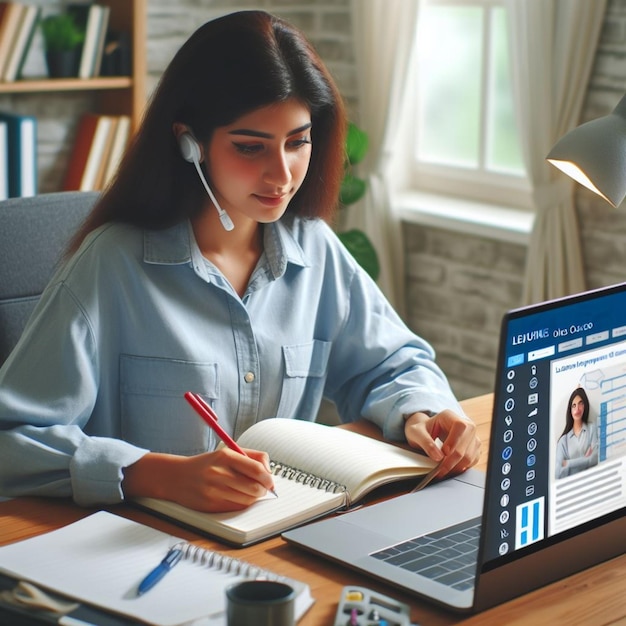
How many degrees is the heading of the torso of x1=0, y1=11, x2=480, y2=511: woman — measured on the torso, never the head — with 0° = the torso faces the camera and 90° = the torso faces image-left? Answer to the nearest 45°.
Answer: approximately 315°

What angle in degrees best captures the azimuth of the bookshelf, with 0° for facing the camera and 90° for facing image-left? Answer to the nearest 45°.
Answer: approximately 0°

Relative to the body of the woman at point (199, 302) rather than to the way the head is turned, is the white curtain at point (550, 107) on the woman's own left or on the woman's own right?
on the woman's own left

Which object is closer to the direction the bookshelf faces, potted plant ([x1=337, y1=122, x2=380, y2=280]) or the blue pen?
the blue pen

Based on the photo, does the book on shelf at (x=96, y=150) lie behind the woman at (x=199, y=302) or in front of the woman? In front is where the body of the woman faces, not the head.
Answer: behind

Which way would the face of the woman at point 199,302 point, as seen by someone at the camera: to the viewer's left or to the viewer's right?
to the viewer's right

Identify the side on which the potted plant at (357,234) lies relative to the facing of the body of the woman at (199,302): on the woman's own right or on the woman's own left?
on the woman's own left
